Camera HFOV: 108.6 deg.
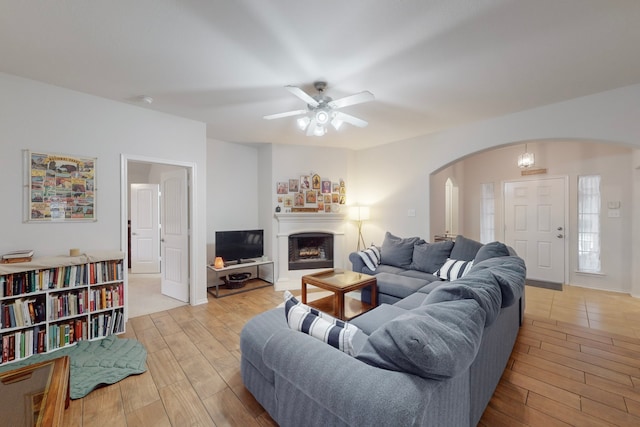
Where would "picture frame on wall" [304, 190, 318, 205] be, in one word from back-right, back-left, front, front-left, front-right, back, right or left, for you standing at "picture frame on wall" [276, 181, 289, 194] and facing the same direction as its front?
left

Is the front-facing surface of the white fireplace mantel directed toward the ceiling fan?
yes

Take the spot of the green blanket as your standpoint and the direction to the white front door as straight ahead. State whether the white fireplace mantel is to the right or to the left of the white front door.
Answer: left

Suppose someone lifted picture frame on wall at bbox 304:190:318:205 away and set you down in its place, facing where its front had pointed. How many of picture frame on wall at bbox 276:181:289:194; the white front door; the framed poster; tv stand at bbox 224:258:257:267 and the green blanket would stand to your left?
1

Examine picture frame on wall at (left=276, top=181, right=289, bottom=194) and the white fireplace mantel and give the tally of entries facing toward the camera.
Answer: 2

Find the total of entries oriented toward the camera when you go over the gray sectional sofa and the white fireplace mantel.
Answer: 1

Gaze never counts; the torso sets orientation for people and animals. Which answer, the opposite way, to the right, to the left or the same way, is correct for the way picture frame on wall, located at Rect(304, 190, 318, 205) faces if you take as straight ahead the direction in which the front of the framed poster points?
to the right

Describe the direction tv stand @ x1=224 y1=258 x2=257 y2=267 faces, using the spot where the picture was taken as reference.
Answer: facing the viewer and to the right of the viewer

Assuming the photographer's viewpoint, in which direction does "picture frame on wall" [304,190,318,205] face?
facing the viewer

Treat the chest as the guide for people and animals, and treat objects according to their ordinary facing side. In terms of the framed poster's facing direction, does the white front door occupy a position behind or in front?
in front

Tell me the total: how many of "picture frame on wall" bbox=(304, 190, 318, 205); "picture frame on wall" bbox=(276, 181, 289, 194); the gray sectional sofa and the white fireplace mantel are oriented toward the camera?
3

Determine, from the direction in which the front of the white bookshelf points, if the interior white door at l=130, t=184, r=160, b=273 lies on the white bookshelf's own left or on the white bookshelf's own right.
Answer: on the white bookshelf's own left

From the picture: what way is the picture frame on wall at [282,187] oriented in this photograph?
toward the camera

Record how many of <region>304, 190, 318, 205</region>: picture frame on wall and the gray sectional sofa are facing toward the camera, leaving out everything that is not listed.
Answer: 1

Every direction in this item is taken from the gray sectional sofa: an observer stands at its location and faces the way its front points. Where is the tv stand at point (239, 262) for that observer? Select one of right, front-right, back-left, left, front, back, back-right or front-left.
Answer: front
